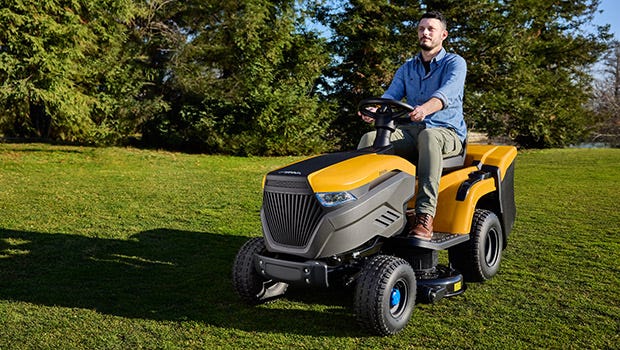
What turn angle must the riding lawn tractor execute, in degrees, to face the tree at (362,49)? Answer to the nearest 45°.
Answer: approximately 135° to its right

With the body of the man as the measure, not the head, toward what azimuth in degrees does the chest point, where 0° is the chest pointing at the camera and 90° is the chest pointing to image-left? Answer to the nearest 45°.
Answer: approximately 45°

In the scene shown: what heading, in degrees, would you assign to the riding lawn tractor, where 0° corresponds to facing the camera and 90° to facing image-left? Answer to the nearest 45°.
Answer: approximately 45°

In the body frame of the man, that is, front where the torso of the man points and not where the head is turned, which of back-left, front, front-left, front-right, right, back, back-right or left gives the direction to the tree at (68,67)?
right

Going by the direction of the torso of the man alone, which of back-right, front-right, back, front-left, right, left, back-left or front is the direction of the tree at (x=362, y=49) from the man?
back-right
